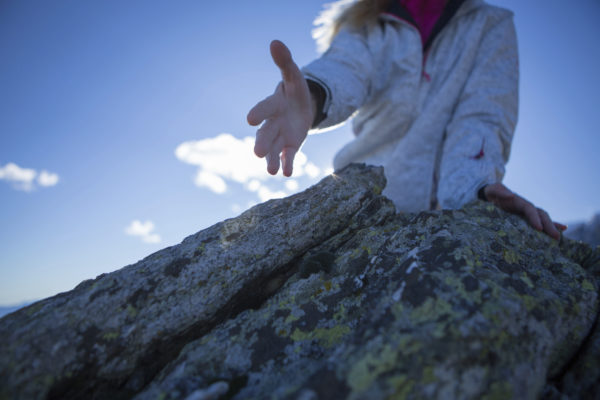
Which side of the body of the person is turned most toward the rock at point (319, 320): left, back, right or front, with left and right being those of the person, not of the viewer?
front

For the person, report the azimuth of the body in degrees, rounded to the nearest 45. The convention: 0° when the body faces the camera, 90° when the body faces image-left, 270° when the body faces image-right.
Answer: approximately 0°
